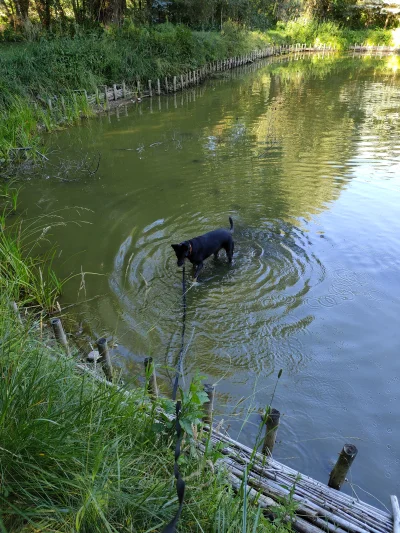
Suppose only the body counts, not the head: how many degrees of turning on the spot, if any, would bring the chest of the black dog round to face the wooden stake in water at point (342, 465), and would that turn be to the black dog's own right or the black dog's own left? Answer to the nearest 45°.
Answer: approximately 45° to the black dog's own left

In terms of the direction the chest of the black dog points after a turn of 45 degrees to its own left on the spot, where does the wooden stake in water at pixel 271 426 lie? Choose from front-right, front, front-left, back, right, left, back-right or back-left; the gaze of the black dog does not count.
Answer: front

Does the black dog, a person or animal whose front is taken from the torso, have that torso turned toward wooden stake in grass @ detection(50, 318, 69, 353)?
yes

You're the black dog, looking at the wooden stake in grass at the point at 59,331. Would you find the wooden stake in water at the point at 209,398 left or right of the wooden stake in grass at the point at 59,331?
left

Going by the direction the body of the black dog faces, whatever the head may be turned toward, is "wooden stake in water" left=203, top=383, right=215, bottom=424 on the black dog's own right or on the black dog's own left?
on the black dog's own left

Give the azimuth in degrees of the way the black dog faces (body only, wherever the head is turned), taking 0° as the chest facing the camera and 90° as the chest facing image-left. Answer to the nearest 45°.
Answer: approximately 45°

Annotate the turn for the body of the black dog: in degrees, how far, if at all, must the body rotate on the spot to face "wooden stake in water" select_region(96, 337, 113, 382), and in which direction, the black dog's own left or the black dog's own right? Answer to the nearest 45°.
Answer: approximately 45° to the black dog's own left
